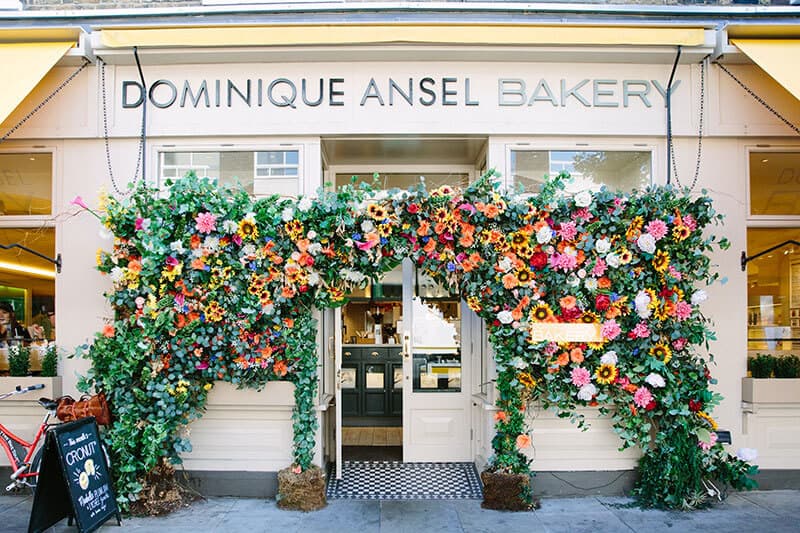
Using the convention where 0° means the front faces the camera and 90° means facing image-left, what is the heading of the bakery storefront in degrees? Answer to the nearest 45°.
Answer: approximately 0°
